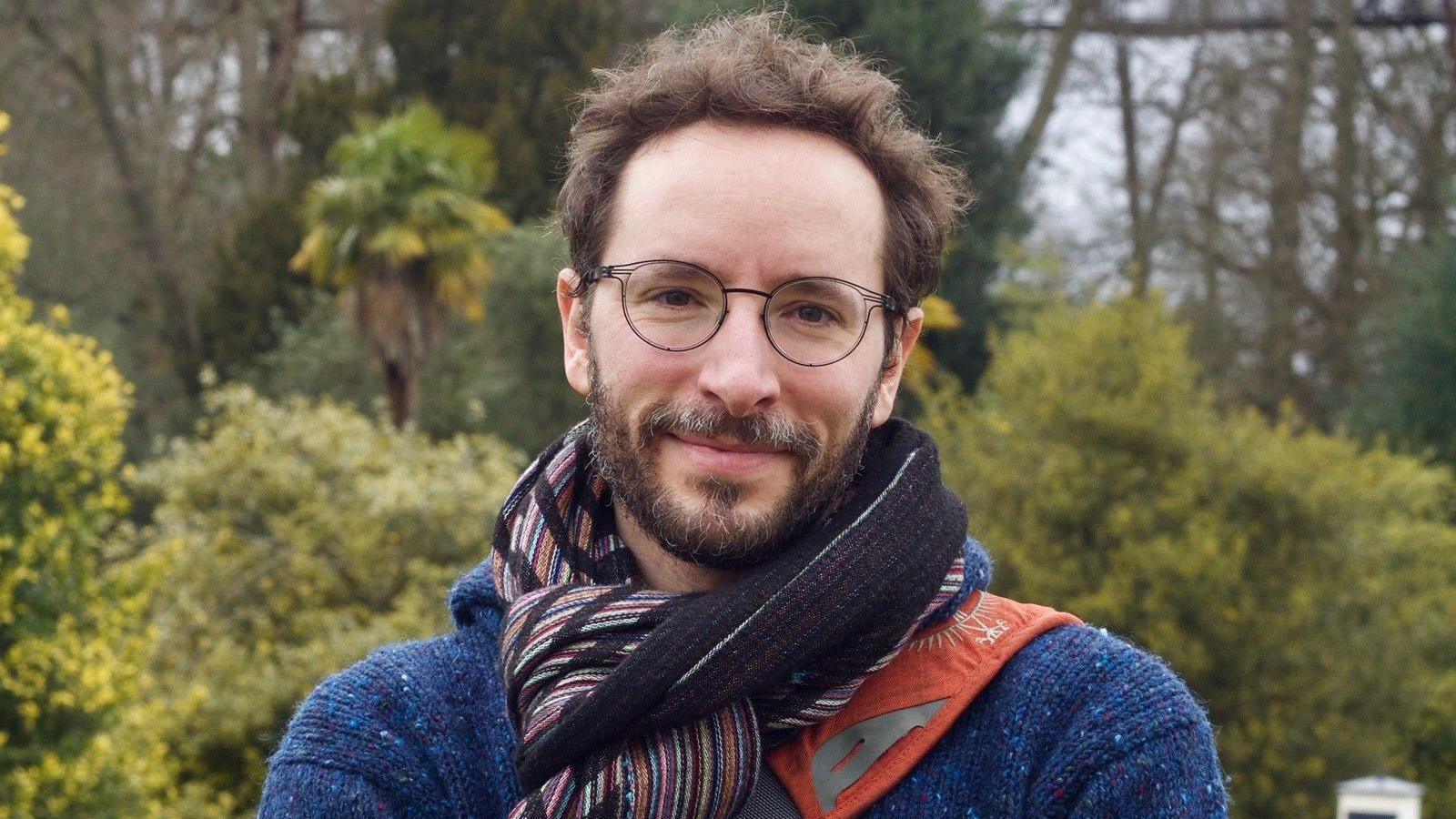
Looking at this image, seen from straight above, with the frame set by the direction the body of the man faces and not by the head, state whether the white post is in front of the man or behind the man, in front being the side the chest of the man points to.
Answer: behind

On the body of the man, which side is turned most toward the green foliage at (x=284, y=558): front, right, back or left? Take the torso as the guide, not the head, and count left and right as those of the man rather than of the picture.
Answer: back

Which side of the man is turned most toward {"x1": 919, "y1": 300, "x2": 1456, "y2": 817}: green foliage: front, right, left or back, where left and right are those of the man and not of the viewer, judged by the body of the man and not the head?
back

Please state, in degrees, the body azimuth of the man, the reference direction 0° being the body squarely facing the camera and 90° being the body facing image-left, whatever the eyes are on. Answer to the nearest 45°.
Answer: approximately 0°

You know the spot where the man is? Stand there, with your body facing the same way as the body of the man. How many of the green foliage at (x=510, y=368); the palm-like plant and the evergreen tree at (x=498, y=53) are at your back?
3

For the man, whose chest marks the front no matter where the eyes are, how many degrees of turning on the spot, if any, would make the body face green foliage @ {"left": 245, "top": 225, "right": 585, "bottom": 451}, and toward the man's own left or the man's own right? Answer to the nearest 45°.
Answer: approximately 180°

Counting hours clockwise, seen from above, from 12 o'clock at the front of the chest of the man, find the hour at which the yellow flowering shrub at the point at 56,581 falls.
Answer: The yellow flowering shrub is roughly at 5 o'clock from the man.

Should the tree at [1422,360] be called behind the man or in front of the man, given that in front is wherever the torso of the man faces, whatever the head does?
behind

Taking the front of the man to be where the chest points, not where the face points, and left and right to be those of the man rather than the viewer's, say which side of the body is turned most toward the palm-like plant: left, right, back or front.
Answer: back

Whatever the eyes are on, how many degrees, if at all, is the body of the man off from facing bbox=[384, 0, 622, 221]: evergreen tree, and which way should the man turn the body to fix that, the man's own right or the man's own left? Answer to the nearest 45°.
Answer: approximately 180°
